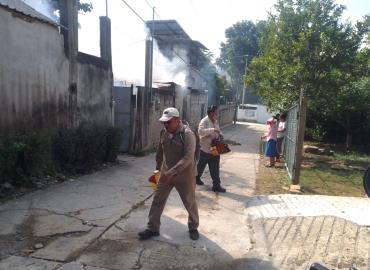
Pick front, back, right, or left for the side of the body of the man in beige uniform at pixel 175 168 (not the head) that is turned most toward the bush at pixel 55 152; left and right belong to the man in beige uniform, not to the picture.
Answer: right

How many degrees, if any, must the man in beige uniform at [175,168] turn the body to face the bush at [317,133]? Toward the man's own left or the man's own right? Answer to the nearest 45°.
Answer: approximately 180°

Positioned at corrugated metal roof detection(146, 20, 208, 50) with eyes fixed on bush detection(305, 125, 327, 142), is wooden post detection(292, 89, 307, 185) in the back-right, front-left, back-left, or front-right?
front-right

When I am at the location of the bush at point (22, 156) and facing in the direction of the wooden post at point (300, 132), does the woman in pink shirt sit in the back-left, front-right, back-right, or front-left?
front-left

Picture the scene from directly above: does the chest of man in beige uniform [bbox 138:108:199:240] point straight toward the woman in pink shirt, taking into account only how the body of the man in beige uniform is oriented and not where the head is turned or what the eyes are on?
no

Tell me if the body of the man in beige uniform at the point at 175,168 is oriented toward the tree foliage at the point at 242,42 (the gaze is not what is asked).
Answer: no

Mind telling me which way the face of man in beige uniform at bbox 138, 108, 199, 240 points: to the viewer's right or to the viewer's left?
to the viewer's left

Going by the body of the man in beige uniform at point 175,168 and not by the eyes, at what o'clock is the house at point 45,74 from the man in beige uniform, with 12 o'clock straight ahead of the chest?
The house is roughly at 3 o'clock from the man in beige uniform.

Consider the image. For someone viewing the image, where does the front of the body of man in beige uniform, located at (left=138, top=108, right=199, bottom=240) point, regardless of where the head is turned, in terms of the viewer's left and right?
facing the viewer and to the left of the viewer

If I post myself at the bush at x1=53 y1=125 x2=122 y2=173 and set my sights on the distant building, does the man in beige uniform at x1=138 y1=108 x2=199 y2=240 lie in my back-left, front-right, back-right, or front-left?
back-right
